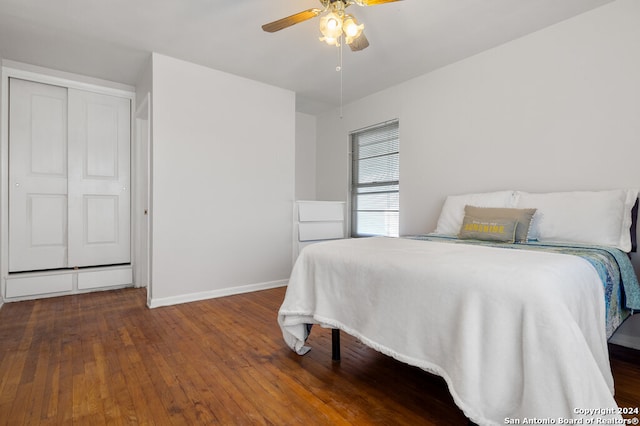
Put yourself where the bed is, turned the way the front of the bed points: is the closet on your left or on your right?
on your right

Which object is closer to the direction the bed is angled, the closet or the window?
the closet

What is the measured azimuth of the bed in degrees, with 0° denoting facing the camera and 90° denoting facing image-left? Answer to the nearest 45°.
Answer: approximately 45°
